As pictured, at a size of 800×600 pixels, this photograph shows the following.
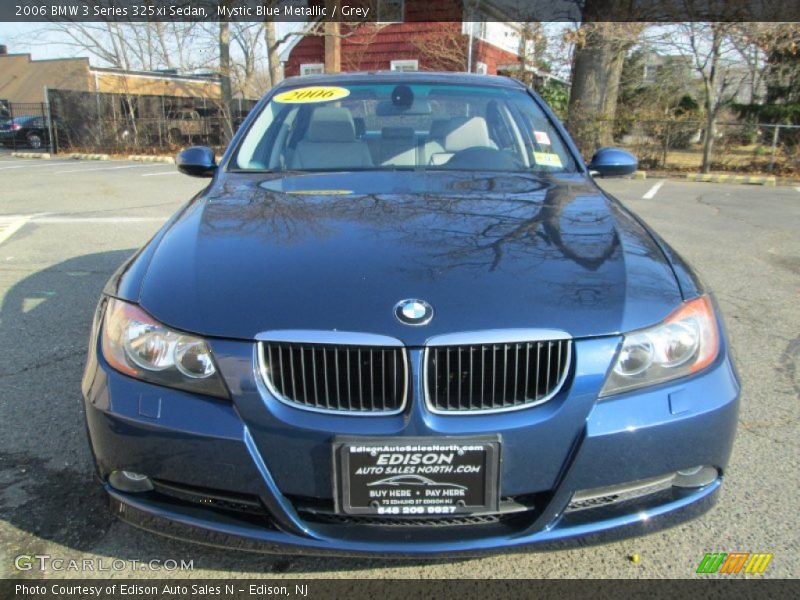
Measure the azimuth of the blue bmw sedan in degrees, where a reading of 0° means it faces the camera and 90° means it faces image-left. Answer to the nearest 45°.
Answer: approximately 0°

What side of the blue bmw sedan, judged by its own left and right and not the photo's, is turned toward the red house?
back

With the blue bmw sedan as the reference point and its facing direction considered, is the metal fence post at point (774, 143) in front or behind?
behind

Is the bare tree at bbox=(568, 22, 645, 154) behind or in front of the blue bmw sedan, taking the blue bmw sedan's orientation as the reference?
behind

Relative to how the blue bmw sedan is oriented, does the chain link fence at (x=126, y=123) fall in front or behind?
behind

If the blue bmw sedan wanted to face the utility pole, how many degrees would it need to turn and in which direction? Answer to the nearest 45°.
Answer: approximately 180°

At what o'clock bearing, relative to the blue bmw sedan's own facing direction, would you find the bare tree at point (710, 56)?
The bare tree is roughly at 7 o'clock from the blue bmw sedan.

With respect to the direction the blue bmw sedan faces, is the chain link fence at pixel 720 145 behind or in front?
behind

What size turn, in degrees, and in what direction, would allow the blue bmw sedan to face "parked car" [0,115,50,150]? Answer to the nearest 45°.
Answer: approximately 135° to its right

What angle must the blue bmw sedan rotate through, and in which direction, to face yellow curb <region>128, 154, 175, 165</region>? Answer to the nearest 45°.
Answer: approximately 135° to its right
